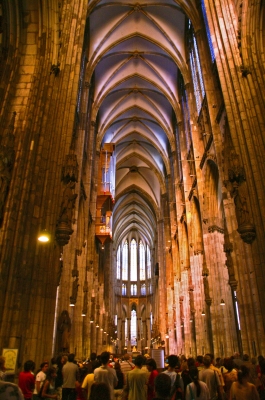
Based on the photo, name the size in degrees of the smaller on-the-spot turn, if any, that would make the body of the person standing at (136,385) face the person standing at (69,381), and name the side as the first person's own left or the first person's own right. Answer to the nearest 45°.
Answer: approximately 45° to the first person's own left

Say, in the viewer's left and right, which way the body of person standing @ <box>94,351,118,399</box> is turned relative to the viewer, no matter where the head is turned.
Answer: facing away from the viewer

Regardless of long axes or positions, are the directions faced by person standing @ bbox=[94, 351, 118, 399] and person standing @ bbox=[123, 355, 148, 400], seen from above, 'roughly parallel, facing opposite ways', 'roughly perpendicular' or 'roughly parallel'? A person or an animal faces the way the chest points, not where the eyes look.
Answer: roughly parallel

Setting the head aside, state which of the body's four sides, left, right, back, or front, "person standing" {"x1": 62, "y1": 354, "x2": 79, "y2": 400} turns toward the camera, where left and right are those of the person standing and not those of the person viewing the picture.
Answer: back

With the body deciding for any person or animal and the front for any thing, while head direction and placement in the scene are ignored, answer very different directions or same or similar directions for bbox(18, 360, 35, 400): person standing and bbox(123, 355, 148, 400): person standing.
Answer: same or similar directions

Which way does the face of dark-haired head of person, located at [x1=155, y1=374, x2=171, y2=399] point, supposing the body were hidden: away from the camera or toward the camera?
away from the camera

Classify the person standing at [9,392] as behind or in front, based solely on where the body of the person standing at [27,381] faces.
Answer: behind

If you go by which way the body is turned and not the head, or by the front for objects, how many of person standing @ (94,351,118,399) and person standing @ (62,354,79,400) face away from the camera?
2

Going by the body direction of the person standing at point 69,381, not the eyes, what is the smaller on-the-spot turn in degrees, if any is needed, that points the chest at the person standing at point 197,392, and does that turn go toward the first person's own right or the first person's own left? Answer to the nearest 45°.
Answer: approximately 135° to the first person's own right

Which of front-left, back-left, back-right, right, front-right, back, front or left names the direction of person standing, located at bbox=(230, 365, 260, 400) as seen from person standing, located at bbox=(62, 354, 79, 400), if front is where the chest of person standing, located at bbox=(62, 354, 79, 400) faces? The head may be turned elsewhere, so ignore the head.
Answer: back-right

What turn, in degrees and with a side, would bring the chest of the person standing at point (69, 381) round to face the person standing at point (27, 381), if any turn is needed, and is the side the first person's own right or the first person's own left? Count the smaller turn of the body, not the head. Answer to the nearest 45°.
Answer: approximately 135° to the first person's own left

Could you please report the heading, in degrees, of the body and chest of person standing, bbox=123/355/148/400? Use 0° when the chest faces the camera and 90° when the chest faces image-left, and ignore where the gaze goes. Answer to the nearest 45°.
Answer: approximately 180°

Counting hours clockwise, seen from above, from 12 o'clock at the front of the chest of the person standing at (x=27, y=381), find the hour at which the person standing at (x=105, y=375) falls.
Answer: the person standing at (x=105, y=375) is roughly at 3 o'clock from the person standing at (x=27, y=381).

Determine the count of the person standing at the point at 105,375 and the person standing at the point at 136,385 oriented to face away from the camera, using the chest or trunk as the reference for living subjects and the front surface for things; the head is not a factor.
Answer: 2

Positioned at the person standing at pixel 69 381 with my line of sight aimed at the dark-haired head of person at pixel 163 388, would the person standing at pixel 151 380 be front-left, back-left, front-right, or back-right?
front-left
